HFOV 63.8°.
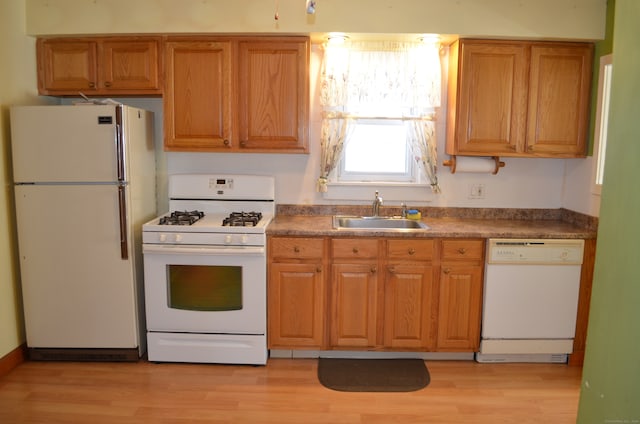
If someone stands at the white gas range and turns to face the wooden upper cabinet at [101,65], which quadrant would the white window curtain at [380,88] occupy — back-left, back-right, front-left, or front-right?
back-right

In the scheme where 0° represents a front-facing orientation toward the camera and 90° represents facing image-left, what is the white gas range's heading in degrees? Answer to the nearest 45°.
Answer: approximately 0°

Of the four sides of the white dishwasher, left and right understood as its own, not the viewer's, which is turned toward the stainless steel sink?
right

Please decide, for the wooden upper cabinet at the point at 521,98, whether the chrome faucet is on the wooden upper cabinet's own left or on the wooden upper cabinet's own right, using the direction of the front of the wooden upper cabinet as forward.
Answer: on the wooden upper cabinet's own right

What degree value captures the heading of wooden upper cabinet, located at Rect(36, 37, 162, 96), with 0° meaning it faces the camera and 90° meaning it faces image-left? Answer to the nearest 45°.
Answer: approximately 0°
